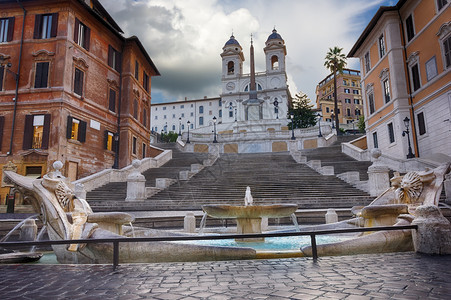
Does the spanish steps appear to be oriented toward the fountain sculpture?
yes

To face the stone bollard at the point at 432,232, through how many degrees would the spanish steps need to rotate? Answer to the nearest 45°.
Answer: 0° — it already faces it

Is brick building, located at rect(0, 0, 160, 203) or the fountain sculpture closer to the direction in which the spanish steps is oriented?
the fountain sculpture

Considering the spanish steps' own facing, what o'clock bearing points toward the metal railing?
The metal railing is roughly at 12 o'clock from the spanish steps.

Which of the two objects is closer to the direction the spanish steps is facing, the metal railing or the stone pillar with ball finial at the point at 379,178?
the metal railing

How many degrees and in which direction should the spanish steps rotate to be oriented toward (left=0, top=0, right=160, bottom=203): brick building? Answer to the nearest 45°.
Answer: approximately 90° to its right

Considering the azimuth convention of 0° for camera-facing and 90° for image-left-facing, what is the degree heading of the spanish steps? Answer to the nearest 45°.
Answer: approximately 0°

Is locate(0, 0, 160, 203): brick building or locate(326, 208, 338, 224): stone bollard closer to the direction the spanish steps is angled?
the stone bollard

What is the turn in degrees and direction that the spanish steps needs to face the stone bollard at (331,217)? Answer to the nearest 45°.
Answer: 0° — it already faces it

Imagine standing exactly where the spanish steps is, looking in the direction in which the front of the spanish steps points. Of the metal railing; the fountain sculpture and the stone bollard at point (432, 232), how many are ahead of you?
3
